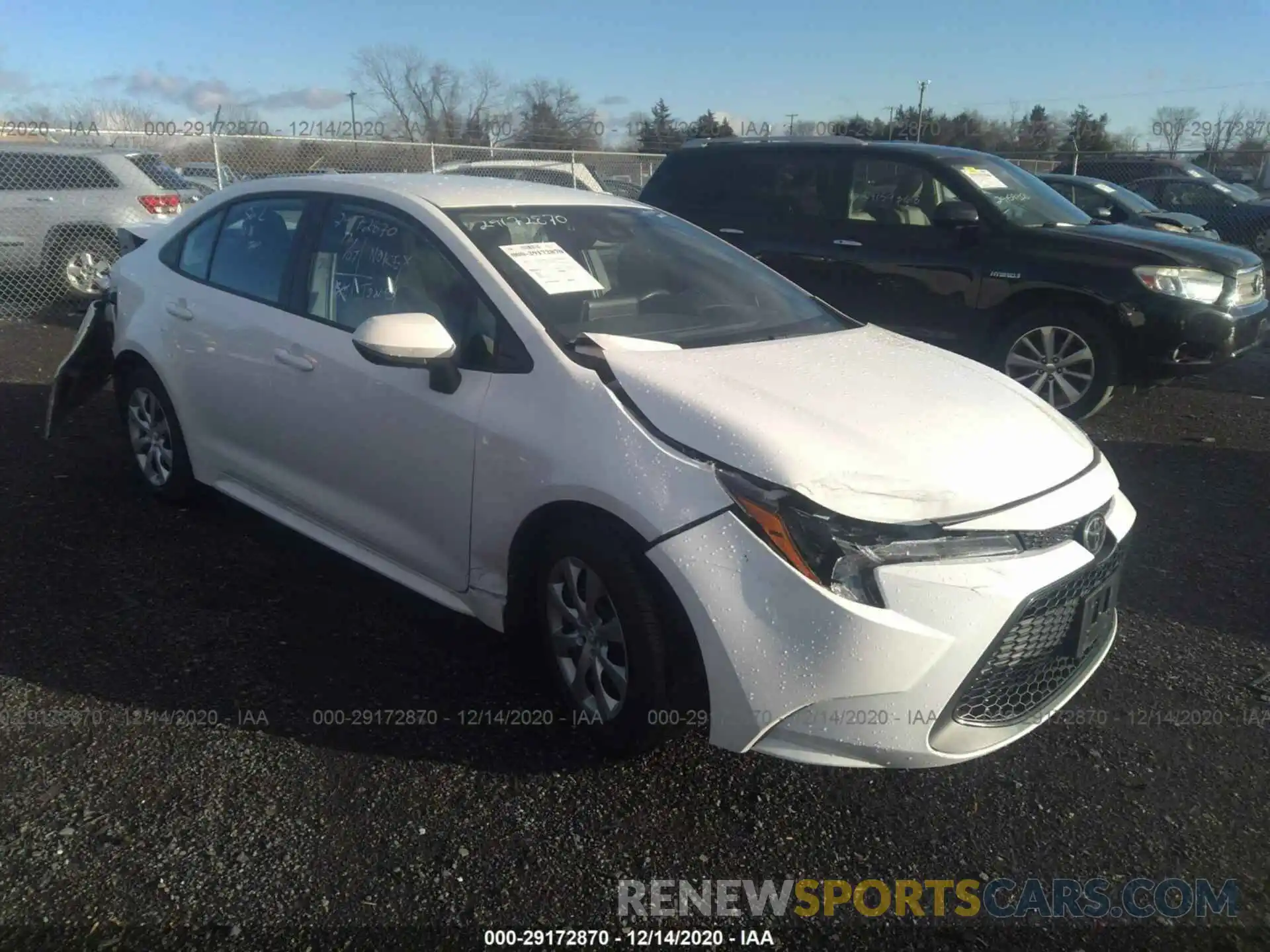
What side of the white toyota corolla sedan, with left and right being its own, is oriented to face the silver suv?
back

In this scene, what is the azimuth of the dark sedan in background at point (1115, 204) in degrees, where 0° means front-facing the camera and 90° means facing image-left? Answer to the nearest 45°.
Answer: approximately 315°

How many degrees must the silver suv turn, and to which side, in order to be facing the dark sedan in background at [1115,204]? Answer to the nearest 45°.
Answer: approximately 135° to its right

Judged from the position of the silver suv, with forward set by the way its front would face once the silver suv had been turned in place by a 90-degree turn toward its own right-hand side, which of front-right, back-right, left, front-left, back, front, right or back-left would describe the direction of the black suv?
right

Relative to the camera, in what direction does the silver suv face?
facing away from the viewer and to the left of the viewer

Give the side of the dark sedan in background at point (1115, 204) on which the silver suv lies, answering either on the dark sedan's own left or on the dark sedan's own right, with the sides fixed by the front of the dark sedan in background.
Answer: on the dark sedan's own right

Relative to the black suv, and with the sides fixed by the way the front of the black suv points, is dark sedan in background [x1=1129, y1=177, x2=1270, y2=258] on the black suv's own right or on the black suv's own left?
on the black suv's own left

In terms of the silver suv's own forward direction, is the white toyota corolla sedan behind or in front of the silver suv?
behind

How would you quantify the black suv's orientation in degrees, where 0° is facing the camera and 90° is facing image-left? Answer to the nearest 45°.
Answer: approximately 315°
